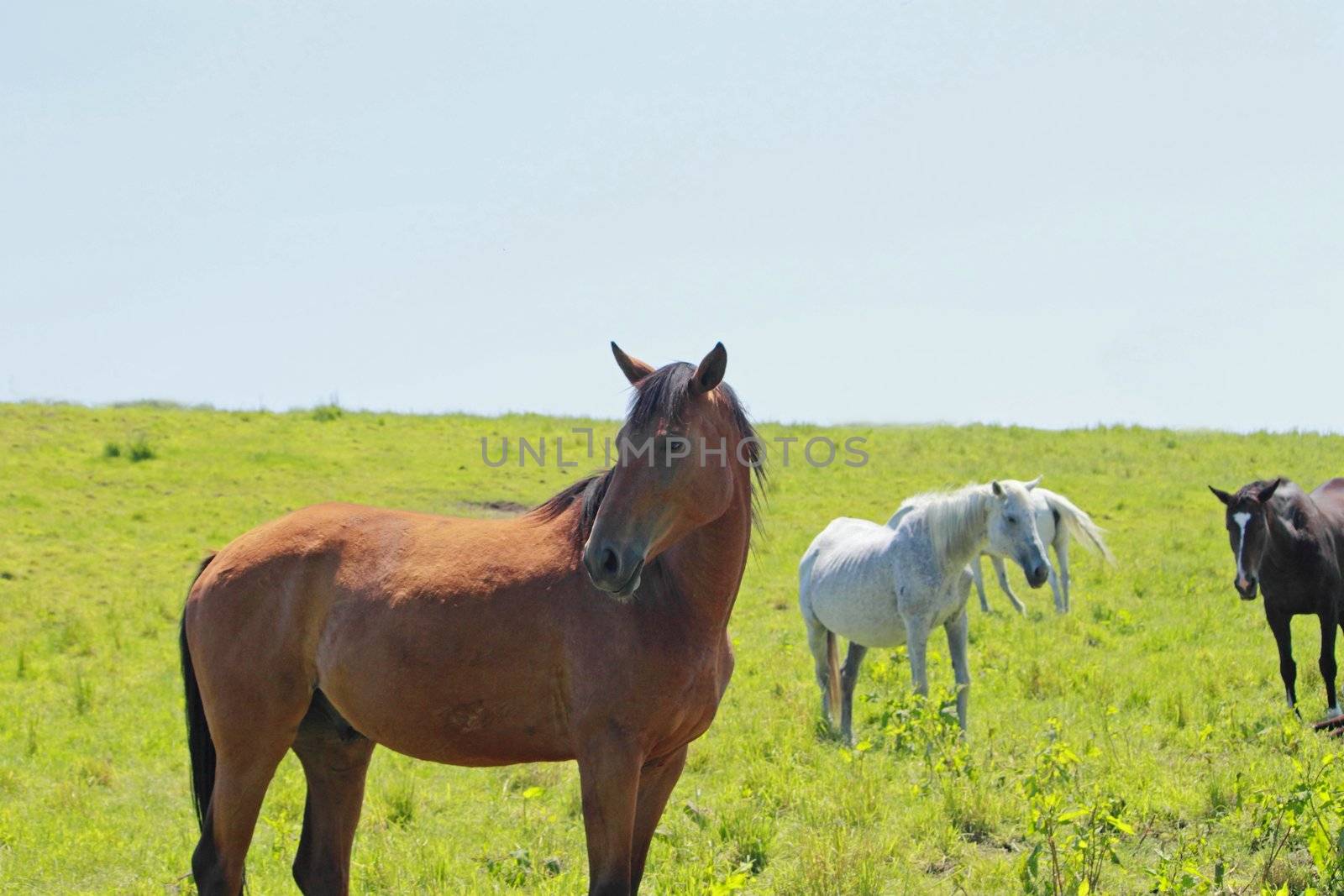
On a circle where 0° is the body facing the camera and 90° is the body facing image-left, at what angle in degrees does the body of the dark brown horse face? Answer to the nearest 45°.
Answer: approximately 45°

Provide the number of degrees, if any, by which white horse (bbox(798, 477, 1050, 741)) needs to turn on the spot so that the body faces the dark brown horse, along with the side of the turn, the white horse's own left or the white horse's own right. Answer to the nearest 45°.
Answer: approximately 45° to the white horse's own left

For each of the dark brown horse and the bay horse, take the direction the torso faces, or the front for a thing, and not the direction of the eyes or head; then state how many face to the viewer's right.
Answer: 1

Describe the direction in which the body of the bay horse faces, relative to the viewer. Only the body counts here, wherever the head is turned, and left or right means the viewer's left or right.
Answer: facing to the right of the viewer

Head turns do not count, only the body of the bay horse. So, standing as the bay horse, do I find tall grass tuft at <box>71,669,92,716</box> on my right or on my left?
on my left

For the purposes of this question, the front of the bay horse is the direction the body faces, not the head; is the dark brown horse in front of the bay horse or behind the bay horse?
in front

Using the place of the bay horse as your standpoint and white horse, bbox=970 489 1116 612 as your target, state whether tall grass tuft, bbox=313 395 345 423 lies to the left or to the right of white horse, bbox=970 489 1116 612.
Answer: left

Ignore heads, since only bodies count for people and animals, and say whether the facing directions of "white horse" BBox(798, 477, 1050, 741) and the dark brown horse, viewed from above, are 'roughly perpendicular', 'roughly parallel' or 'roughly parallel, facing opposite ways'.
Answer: roughly perpendicular

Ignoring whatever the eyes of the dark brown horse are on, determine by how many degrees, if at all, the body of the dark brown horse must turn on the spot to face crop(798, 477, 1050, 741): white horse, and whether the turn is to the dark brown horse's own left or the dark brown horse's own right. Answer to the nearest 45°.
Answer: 0° — it already faces it
